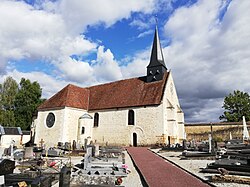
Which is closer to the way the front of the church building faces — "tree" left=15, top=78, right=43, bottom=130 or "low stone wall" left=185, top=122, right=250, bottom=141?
the low stone wall

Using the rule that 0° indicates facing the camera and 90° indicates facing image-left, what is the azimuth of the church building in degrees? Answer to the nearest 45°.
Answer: approximately 315°

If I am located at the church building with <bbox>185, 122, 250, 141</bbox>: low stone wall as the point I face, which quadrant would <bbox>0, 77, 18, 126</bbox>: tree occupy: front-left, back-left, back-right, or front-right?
back-left

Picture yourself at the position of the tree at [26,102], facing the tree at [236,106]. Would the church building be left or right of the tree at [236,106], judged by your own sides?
right

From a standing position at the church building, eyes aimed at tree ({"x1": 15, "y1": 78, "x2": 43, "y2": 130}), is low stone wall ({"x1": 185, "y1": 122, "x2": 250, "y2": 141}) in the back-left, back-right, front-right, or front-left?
back-right

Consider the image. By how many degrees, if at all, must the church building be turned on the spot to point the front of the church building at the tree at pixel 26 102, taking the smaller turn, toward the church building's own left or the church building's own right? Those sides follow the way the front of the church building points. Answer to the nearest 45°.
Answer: approximately 180°

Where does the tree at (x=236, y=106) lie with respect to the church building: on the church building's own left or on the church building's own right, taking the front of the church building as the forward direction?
on the church building's own left

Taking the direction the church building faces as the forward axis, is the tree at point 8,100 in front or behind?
behind

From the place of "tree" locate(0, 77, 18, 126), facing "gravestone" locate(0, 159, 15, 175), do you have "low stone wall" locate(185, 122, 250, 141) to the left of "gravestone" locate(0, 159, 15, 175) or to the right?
left

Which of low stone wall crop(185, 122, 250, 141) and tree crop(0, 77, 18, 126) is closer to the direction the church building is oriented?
the low stone wall
